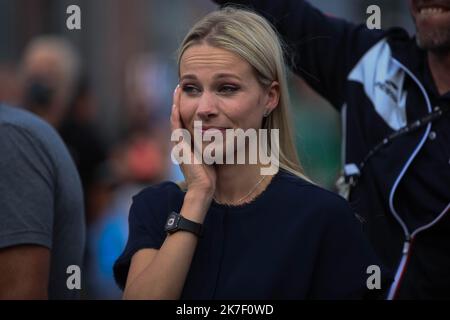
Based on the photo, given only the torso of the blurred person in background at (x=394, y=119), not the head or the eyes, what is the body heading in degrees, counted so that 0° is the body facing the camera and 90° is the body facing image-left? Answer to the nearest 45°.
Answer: approximately 0°

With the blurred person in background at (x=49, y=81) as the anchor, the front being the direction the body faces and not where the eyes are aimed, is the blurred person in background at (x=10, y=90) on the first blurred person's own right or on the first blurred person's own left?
on the first blurred person's own right

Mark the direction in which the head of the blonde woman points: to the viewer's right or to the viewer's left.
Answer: to the viewer's left

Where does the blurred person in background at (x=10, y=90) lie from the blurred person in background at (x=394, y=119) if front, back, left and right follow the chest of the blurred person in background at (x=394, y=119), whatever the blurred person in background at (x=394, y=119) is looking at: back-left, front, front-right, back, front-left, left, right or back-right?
back-right
